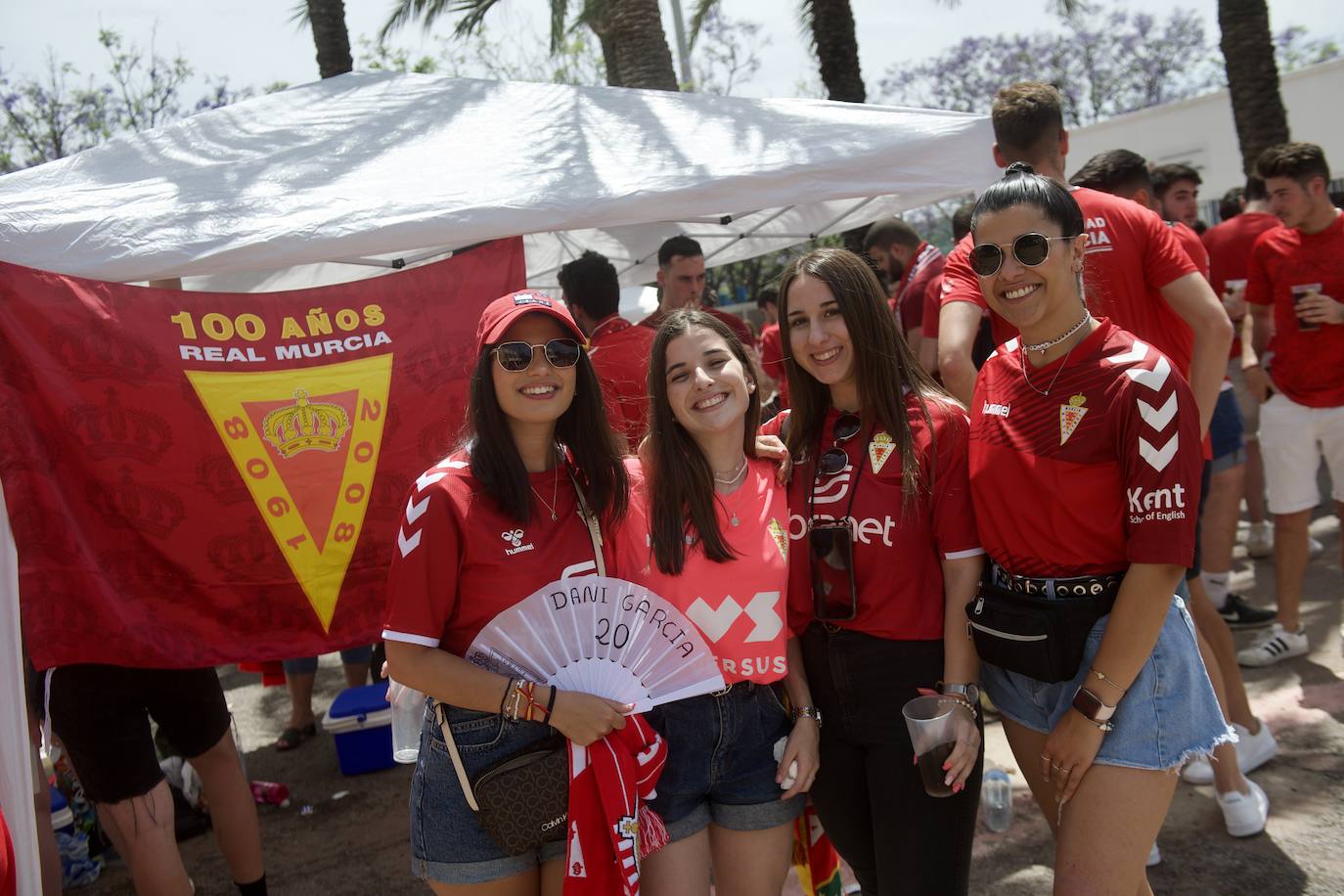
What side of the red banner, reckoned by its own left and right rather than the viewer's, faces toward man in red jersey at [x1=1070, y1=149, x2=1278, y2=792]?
left

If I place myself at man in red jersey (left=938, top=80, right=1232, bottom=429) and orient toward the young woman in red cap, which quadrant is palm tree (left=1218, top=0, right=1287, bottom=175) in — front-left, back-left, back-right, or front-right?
back-right

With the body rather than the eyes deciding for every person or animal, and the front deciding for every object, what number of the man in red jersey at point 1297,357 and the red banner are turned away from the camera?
0

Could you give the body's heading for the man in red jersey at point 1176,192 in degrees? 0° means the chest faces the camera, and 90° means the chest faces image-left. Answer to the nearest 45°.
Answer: approximately 315°

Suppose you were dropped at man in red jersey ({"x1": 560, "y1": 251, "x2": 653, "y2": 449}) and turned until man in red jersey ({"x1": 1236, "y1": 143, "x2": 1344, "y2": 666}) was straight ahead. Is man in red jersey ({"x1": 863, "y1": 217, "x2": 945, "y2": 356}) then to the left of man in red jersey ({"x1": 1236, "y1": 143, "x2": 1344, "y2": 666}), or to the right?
left
